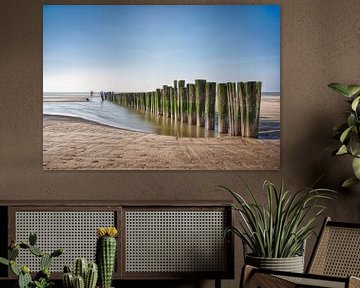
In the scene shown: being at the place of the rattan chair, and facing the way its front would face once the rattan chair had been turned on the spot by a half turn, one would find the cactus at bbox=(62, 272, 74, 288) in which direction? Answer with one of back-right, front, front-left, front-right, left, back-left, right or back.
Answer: back

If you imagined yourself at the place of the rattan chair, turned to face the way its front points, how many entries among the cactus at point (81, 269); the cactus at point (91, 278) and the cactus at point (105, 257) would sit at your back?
0

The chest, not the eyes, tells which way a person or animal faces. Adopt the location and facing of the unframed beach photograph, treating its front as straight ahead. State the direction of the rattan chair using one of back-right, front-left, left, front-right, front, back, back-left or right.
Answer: front-left

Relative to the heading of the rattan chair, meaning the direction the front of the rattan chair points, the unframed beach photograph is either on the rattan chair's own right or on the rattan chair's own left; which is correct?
on the rattan chair's own right

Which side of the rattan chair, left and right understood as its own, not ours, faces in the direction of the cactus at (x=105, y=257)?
front

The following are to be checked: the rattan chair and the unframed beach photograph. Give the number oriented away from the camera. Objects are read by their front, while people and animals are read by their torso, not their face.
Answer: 0

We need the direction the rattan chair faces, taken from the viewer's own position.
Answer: facing the viewer and to the left of the viewer

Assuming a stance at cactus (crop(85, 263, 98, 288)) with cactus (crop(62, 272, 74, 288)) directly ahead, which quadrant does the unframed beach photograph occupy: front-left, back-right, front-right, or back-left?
back-right

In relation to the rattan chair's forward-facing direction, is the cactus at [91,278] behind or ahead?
ahead

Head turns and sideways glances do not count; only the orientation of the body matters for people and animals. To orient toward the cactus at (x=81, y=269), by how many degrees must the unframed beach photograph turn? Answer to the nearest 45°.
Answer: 0° — it already faces it

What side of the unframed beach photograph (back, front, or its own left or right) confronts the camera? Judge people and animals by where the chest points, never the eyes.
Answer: front

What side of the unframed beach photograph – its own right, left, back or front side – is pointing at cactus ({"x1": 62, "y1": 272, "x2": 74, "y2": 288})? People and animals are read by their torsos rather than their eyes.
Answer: front

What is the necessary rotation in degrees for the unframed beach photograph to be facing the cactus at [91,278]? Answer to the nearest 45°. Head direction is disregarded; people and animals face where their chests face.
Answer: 0° — it already faces it

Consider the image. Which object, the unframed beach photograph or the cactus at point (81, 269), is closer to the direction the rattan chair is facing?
the cactus
